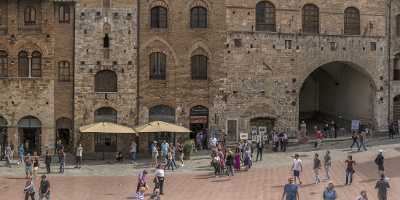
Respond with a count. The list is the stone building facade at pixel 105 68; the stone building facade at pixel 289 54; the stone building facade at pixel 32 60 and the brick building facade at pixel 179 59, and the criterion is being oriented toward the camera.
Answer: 4

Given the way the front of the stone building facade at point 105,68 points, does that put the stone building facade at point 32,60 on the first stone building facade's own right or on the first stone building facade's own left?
on the first stone building facade's own right

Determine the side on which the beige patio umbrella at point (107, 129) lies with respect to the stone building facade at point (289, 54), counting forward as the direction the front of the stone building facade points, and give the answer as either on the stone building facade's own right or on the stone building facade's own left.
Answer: on the stone building facade's own right

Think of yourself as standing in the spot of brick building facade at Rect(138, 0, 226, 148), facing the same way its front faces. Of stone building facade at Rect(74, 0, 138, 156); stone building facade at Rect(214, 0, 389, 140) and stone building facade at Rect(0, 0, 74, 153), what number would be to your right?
2

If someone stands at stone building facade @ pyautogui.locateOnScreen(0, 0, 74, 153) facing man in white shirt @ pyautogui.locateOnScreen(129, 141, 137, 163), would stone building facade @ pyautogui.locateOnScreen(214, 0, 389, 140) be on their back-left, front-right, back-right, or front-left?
front-left

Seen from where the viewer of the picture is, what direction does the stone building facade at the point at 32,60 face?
facing the viewer

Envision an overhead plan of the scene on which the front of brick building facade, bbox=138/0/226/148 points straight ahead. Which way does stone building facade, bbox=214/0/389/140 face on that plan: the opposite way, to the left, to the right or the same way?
the same way

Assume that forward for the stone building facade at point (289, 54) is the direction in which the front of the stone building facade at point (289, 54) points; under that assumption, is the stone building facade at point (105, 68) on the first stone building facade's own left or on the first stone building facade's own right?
on the first stone building facade's own right

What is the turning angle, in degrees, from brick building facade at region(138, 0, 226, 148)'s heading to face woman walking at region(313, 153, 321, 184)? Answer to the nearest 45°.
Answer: approximately 45° to its left

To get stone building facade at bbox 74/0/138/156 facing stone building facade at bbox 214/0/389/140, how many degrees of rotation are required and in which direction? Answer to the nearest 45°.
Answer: approximately 90° to its left

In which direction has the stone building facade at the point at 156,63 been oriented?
toward the camera

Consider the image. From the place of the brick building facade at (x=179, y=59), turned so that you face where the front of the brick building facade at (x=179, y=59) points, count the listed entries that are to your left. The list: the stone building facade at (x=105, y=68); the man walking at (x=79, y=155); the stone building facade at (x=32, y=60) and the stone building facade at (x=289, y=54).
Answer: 1

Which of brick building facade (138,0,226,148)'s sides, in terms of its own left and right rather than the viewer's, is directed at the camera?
front
